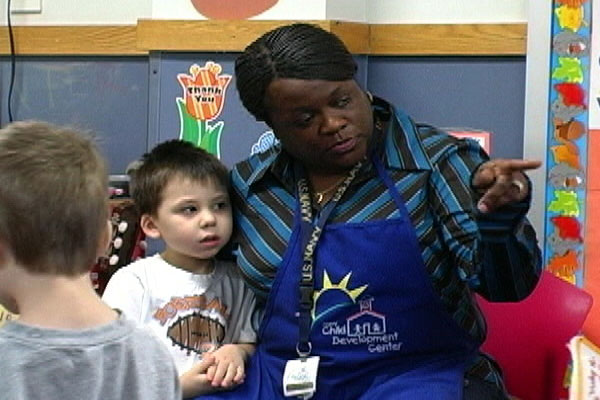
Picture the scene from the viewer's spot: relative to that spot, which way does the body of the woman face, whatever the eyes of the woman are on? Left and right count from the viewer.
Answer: facing the viewer

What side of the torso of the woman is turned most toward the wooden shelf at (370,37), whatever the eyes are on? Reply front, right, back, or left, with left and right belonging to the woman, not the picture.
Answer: back

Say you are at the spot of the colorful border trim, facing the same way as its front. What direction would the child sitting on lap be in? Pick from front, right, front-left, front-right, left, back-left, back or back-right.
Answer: front-right

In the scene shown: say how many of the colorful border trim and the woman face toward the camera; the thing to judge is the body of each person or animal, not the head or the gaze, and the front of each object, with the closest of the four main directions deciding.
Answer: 2

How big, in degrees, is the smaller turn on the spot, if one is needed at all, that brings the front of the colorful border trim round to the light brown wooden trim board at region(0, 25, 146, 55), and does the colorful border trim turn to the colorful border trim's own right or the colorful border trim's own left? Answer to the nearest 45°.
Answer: approximately 90° to the colorful border trim's own right

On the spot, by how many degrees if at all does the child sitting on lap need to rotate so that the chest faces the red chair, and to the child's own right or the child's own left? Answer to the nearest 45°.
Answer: approximately 45° to the child's own left

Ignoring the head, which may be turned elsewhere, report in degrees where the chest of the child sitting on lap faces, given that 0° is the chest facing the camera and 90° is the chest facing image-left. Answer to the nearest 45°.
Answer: approximately 315°

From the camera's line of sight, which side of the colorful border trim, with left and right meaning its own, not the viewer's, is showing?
front
